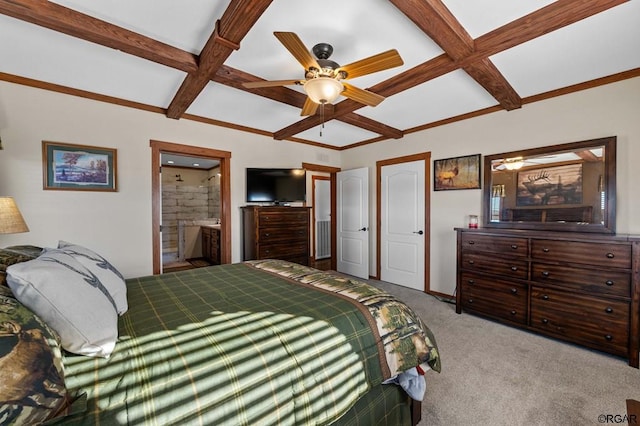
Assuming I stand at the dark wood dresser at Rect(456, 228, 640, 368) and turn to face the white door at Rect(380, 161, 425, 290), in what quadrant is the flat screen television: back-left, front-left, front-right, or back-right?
front-left

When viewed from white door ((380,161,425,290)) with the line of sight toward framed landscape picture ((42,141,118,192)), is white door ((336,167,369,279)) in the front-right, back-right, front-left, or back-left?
front-right

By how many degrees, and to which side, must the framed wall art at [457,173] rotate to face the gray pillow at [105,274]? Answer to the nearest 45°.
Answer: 0° — it already faces it

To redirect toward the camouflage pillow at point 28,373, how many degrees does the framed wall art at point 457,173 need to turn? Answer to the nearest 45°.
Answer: approximately 45° to its left

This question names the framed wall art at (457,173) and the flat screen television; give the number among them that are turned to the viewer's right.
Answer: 0

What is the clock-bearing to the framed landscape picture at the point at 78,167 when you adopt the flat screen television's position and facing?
The framed landscape picture is roughly at 2 o'clock from the flat screen television.

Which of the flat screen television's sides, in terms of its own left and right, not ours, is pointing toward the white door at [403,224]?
left

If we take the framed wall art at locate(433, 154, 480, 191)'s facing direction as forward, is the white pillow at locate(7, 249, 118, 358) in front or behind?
in front

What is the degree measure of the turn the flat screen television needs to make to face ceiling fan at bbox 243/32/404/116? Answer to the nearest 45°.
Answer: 0° — it already faces it

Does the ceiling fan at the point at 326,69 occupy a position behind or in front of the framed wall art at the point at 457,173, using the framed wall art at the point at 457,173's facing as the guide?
in front

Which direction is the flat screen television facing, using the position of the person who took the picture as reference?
facing the viewer

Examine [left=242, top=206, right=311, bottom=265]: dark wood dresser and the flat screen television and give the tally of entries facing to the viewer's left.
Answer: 0

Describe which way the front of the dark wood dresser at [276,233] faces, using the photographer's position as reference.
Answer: facing the viewer and to the right of the viewer

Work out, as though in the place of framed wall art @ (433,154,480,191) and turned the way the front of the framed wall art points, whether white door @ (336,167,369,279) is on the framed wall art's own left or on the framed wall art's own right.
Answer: on the framed wall art's own right

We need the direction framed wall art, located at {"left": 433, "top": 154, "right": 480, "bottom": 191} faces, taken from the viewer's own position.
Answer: facing the viewer and to the left of the viewer

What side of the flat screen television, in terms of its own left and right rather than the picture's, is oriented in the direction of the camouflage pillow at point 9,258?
front

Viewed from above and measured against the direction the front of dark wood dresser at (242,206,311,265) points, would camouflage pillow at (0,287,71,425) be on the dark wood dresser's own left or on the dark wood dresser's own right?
on the dark wood dresser's own right
